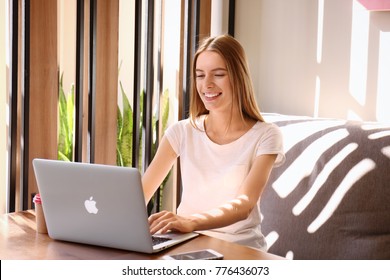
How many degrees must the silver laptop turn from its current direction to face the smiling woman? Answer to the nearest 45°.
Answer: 0° — it already faces them

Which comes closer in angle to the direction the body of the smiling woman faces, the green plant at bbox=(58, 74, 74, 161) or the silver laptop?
the silver laptop

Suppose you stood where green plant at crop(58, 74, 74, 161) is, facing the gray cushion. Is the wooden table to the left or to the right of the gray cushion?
right

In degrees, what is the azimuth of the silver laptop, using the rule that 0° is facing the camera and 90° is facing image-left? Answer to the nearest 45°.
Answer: approximately 225°

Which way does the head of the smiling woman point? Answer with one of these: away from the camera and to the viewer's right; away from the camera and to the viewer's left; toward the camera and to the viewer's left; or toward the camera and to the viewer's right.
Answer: toward the camera and to the viewer's left

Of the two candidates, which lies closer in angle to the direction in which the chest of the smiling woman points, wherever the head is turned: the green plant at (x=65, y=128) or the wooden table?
the wooden table

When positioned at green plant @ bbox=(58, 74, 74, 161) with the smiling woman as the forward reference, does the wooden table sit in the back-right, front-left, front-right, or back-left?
front-right

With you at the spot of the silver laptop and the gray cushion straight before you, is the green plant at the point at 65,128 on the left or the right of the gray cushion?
left

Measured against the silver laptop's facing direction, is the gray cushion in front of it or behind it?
in front

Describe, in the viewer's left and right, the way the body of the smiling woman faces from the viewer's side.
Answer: facing the viewer and to the left of the viewer

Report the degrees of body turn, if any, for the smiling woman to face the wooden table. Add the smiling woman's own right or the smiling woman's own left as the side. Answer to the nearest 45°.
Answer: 0° — they already face it

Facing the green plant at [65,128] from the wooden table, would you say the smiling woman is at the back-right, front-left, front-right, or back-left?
front-right

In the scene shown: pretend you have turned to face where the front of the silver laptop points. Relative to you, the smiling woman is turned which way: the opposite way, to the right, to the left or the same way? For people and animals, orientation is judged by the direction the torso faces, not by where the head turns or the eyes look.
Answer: the opposite way

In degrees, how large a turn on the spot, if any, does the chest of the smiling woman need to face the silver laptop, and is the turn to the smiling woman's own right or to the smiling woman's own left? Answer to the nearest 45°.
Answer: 0° — they already face it
